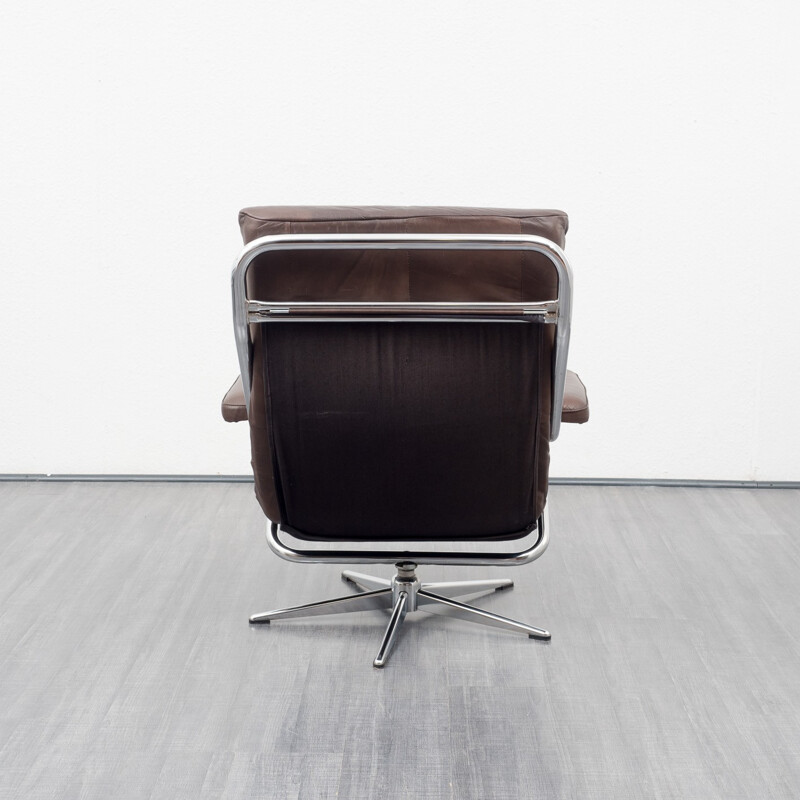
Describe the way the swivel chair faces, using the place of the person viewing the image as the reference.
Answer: facing away from the viewer
